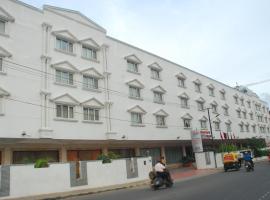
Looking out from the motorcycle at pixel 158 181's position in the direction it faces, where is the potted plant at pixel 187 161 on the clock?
The potted plant is roughly at 11 o'clock from the motorcycle.

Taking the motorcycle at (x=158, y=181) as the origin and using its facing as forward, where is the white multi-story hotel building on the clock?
The white multi-story hotel building is roughly at 9 o'clock from the motorcycle.

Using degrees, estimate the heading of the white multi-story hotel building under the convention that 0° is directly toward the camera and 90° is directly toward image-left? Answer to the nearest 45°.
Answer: approximately 315°

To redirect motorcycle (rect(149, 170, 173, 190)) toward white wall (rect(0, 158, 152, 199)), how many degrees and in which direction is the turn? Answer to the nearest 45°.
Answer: approximately 135° to its left

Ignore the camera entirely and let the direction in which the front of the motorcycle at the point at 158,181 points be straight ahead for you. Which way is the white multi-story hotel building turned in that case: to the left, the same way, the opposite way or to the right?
to the right

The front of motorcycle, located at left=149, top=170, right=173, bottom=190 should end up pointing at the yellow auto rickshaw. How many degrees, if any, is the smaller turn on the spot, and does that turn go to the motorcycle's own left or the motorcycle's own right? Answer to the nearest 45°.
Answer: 0° — it already faces it

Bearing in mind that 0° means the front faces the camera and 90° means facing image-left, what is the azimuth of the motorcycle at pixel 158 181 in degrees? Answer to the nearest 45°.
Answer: approximately 225°

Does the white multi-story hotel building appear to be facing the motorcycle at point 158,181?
yes

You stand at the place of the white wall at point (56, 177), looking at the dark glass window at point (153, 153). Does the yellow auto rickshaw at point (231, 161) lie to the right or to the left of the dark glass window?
right
